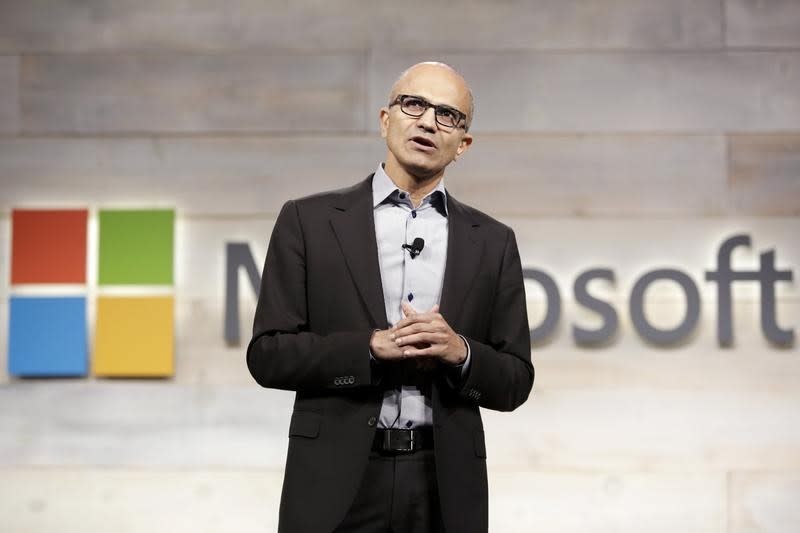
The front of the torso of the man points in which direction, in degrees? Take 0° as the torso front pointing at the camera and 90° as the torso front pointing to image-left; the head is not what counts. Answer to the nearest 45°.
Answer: approximately 0°
